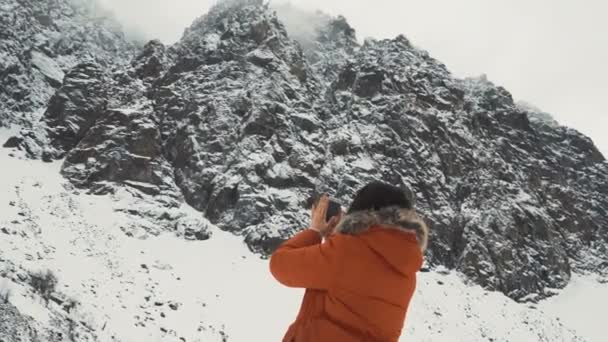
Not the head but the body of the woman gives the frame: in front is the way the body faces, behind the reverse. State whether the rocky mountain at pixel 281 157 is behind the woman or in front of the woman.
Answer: in front

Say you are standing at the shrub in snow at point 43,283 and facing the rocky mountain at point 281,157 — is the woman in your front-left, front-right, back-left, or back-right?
back-right

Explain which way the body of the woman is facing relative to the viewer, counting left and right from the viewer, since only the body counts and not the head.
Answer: facing away from the viewer and to the left of the viewer
